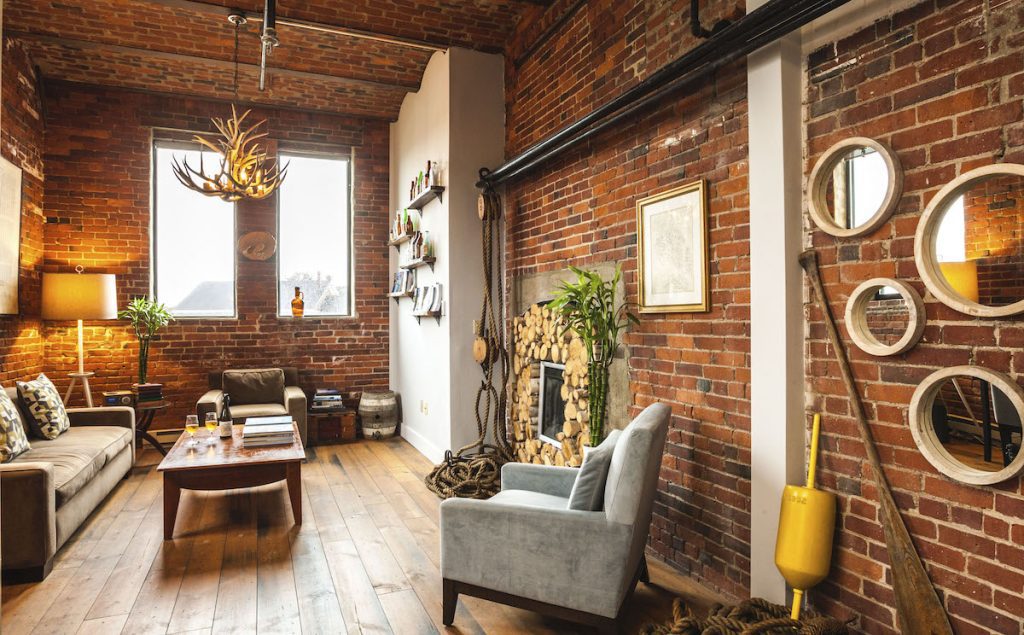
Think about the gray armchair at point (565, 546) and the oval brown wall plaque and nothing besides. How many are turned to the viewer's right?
0

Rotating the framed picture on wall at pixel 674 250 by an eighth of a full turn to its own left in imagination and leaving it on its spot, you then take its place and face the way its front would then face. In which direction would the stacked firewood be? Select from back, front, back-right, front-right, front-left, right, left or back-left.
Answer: back-right

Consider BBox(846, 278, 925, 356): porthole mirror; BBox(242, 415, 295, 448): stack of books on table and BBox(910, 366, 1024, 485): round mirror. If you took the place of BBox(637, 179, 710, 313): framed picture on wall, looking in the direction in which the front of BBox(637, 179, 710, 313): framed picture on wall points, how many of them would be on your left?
2

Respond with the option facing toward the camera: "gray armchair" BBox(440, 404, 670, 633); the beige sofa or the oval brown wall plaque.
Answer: the oval brown wall plaque

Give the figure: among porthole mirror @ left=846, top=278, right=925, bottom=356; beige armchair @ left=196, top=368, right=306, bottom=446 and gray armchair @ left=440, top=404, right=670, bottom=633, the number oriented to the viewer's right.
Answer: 0

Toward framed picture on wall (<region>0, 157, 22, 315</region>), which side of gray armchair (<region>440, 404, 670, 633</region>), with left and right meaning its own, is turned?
front

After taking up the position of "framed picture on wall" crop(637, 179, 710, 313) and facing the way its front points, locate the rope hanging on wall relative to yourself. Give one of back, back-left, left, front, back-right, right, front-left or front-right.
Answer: right

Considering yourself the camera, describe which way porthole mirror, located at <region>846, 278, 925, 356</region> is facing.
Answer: facing the viewer and to the left of the viewer

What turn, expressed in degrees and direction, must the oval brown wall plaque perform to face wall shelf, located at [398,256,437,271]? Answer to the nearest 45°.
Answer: approximately 45° to its left

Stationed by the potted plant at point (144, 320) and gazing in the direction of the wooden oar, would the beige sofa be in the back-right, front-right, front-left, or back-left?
front-right

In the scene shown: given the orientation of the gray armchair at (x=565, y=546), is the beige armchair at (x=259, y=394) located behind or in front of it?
in front

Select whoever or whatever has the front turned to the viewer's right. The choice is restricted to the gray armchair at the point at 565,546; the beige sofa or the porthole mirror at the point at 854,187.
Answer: the beige sofa

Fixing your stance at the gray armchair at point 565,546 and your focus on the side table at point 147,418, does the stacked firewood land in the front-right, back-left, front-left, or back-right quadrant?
front-right

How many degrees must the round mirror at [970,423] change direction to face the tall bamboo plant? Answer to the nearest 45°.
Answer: approximately 45° to its right

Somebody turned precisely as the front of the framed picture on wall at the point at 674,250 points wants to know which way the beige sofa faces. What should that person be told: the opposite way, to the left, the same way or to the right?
the opposite way

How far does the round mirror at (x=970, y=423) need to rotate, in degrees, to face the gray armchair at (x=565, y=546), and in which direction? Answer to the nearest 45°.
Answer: approximately 45° to its right

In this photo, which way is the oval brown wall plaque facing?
toward the camera

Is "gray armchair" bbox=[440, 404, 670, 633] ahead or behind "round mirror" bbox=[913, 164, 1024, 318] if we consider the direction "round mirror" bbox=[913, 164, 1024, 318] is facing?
ahead
